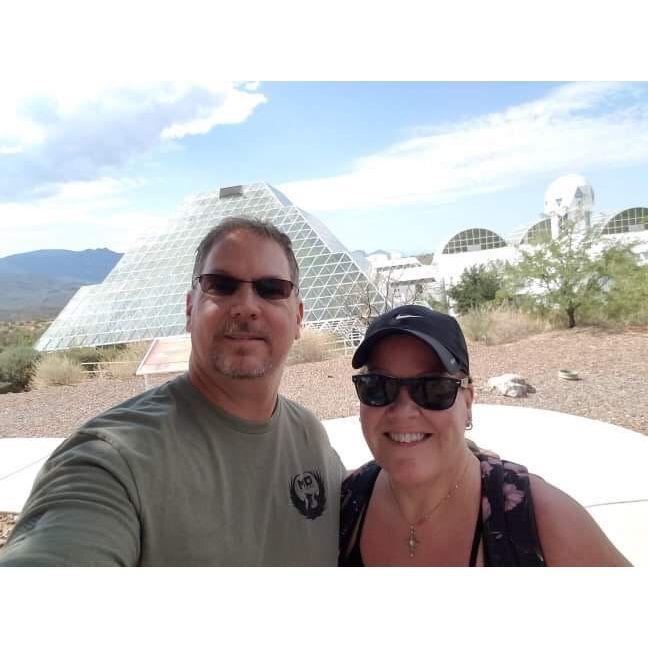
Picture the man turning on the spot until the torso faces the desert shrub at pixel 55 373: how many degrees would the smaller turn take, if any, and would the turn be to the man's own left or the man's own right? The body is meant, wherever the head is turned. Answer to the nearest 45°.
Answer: approximately 180°

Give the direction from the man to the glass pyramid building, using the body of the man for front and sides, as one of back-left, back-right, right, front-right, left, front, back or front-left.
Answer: back

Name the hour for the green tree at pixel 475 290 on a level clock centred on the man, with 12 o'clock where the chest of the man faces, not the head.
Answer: The green tree is roughly at 7 o'clock from the man.

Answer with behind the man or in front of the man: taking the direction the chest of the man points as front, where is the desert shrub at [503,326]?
behind

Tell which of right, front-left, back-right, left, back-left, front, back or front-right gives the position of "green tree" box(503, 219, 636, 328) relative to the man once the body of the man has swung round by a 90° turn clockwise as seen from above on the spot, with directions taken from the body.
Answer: back-right

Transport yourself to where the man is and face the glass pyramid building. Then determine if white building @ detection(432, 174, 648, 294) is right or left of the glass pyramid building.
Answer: right

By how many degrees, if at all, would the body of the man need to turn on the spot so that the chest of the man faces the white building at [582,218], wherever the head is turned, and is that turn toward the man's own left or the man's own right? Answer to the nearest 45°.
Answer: approximately 135° to the man's own left

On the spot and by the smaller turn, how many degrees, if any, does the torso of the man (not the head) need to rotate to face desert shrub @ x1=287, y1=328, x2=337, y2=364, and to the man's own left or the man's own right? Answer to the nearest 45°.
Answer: approximately 180°

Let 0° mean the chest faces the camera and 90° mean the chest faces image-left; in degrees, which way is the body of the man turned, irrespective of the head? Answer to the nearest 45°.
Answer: approximately 0°
